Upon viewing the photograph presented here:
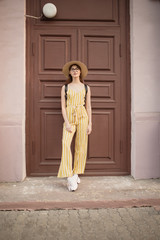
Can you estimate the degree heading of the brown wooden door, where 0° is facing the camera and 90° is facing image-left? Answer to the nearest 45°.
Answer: approximately 0°

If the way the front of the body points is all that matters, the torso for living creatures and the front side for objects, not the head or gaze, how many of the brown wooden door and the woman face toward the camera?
2
